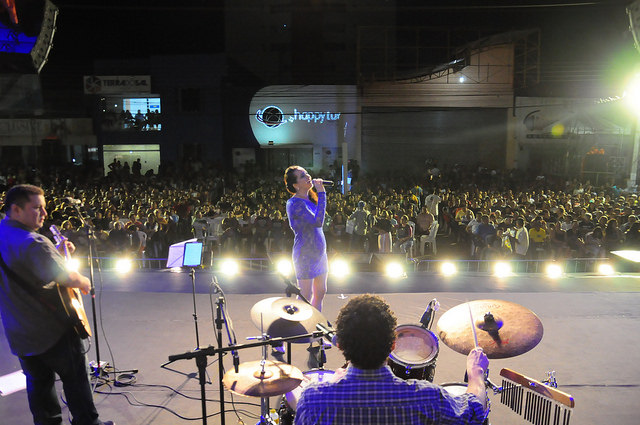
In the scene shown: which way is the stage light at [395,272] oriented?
toward the camera

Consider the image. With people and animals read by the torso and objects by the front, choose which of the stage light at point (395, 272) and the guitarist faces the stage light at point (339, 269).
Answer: the guitarist

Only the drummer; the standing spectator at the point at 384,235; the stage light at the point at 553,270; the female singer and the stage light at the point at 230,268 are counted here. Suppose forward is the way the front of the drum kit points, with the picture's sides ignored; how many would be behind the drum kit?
1

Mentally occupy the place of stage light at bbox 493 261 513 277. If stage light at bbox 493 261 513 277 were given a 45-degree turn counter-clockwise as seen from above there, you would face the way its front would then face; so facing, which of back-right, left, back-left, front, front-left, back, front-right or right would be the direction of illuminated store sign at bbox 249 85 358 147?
back

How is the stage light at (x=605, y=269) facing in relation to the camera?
toward the camera

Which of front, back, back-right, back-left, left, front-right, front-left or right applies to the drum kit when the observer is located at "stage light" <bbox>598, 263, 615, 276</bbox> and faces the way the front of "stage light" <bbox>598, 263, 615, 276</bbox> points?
front

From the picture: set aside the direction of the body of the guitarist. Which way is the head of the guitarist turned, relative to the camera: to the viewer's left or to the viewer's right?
to the viewer's right

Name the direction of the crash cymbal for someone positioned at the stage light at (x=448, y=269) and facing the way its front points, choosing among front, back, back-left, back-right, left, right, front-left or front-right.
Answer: front

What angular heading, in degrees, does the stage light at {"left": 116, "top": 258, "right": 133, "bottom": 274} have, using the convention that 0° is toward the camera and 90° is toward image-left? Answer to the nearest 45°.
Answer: approximately 0°

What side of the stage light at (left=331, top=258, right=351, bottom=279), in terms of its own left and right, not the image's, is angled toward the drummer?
front

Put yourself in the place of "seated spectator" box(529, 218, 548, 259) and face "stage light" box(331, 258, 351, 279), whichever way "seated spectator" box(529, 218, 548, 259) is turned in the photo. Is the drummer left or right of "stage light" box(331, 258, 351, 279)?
left

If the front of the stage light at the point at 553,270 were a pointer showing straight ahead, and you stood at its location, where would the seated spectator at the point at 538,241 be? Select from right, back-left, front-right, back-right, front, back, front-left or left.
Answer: back

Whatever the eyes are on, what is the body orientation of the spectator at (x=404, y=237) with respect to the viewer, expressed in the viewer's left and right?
facing the viewer

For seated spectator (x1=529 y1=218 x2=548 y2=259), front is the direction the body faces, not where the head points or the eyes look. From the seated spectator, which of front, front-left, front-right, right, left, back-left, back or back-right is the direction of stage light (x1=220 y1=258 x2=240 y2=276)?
front-right

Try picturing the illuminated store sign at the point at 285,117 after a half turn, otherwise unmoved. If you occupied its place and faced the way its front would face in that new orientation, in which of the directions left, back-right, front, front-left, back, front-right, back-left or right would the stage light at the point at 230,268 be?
back

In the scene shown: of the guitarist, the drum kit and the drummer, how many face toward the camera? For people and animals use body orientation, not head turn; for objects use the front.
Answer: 0

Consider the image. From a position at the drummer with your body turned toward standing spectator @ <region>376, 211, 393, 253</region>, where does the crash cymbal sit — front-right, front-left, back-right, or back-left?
front-left

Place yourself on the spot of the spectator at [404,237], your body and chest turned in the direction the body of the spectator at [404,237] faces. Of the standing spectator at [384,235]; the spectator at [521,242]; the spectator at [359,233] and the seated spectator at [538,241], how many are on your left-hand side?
2

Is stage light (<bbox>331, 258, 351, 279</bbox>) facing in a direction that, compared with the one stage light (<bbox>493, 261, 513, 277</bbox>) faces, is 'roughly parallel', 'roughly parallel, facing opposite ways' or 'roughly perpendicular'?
roughly parallel

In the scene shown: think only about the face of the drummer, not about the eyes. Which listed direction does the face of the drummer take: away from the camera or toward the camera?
away from the camera

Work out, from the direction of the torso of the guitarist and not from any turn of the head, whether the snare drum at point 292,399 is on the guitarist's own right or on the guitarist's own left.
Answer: on the guitarist's own right
